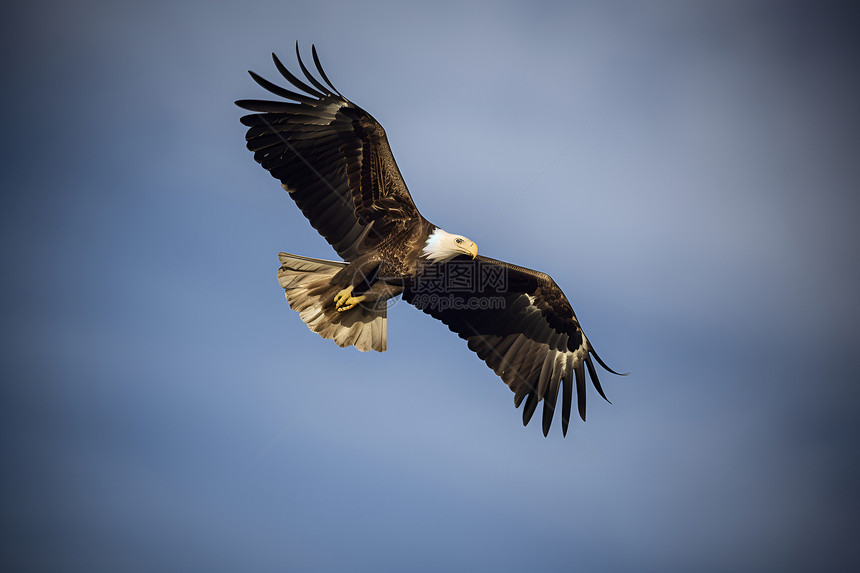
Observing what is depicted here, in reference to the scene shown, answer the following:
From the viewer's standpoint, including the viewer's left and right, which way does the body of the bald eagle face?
facing to the right of the viewer
